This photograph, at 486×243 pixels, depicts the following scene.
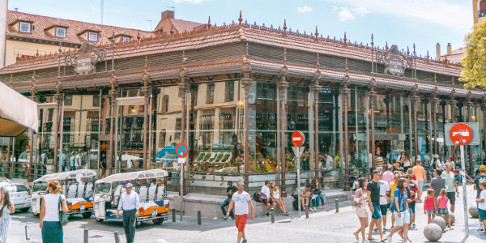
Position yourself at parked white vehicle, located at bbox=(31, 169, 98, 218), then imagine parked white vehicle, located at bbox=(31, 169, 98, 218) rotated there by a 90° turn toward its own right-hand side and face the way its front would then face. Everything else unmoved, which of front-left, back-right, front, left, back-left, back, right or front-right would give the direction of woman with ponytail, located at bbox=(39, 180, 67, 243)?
back-right

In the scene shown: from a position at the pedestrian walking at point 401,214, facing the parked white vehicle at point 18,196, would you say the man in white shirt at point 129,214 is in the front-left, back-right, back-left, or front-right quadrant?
front-left

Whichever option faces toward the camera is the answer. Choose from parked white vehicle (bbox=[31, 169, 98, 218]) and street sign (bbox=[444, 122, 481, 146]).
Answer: the street sign

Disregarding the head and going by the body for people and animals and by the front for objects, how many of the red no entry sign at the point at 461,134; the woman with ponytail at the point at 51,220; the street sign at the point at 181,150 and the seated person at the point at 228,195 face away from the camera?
1

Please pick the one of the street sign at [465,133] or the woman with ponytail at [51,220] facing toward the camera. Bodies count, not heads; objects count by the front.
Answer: the street sign

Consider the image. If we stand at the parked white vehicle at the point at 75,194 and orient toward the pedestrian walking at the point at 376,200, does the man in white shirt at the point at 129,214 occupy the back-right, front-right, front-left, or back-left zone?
front-right

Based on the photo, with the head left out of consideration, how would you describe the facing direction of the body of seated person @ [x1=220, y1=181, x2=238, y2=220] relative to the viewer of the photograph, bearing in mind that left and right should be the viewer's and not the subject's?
facing the viewer and to the left of the viewer

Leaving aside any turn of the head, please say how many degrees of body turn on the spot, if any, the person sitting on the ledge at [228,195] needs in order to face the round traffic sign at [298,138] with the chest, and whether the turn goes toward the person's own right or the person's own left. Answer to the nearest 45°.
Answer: approximately 135° to the person's own left

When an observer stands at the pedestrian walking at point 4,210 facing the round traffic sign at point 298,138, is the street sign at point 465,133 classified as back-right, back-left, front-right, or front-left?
front-right

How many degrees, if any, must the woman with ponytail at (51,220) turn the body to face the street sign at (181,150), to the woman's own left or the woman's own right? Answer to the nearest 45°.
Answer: approximately 45° to the woman's own right

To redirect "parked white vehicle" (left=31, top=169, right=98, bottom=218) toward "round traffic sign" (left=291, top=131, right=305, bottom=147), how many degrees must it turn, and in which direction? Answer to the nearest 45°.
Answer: approximately 180°

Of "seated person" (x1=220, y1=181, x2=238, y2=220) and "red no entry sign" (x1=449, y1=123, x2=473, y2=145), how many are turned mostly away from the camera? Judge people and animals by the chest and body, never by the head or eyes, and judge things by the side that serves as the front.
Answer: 0

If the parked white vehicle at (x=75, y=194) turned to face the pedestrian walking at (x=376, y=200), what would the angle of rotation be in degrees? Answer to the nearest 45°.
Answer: approximately 180°

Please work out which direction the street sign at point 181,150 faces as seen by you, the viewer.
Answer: facing the viewer

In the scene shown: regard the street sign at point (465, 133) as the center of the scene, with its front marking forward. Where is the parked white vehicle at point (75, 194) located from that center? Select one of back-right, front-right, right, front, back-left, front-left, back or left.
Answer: right
